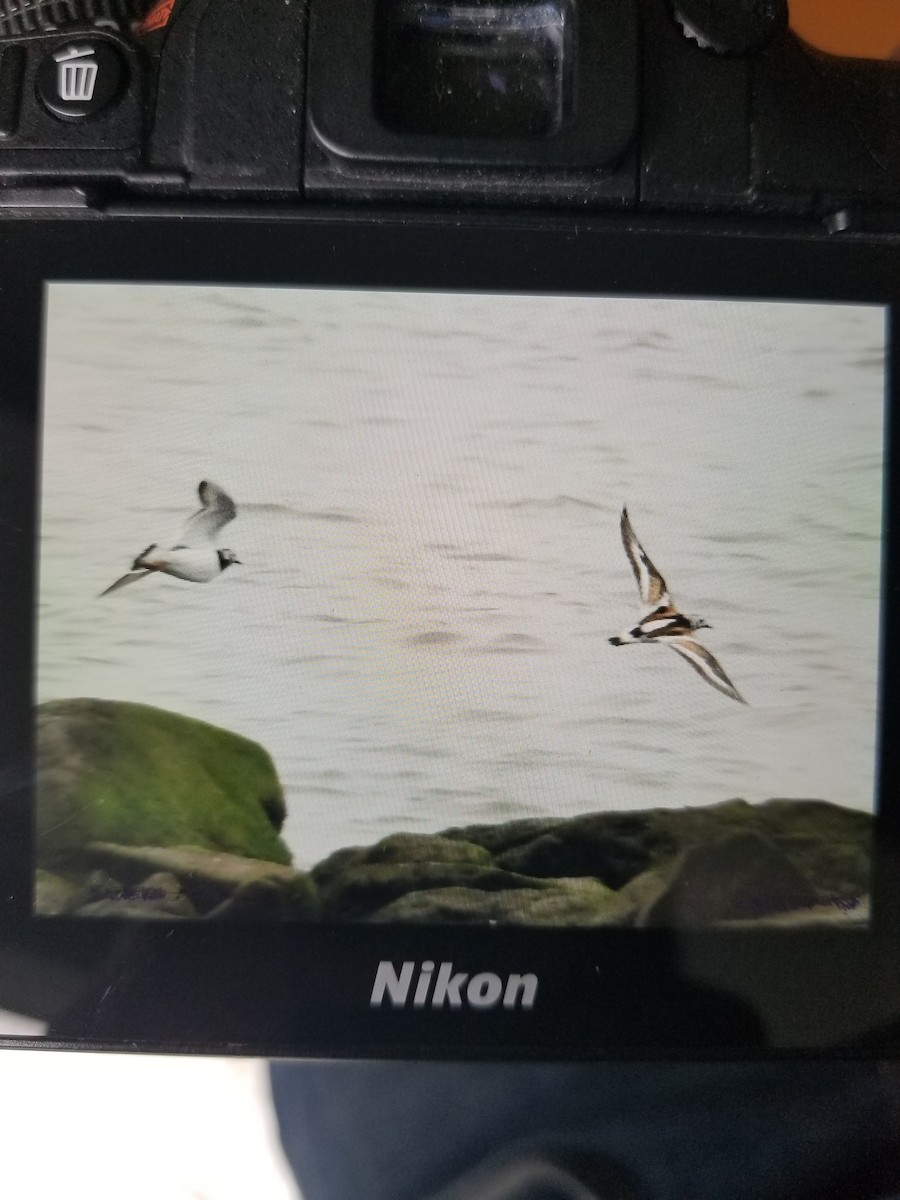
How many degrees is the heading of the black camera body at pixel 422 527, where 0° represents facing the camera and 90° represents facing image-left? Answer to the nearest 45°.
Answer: approximately 180°
